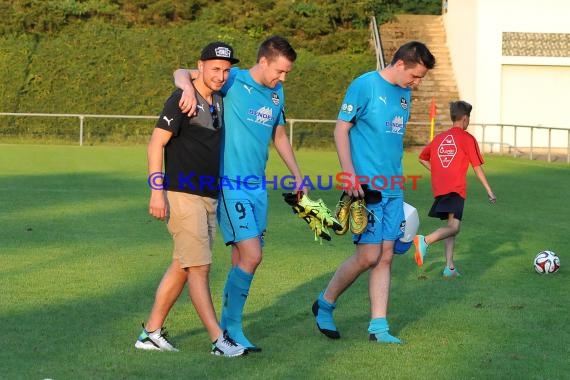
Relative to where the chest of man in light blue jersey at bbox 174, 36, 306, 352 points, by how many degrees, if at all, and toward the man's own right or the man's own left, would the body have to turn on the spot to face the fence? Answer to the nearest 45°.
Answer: approximately 135° to the man's own left

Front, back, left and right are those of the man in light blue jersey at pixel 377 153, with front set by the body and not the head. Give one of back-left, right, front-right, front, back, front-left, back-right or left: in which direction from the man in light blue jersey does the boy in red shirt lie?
back-left

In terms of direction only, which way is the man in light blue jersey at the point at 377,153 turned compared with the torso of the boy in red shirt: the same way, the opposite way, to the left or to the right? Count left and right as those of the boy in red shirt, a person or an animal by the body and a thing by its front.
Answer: to the right

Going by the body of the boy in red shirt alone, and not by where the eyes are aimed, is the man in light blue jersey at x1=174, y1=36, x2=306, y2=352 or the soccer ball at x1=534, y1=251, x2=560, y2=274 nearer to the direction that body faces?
the soccer ball

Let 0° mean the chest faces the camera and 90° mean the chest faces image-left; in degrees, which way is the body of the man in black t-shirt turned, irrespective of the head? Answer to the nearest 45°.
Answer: approximately 315°

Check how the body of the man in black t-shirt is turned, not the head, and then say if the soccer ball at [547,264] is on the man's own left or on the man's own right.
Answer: on the man's own left

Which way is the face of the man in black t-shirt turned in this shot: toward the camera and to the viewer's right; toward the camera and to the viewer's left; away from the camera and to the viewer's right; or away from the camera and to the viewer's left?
toward the camera and to the viewer's right

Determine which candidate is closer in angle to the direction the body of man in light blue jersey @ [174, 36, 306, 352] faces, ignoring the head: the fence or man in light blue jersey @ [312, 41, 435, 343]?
the man in light blue jersey

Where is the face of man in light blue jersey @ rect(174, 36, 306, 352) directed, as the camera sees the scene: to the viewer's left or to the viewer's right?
to the viewer's right

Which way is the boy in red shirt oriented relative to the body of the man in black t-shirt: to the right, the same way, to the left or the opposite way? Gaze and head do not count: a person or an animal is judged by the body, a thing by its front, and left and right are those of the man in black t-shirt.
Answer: to the left
